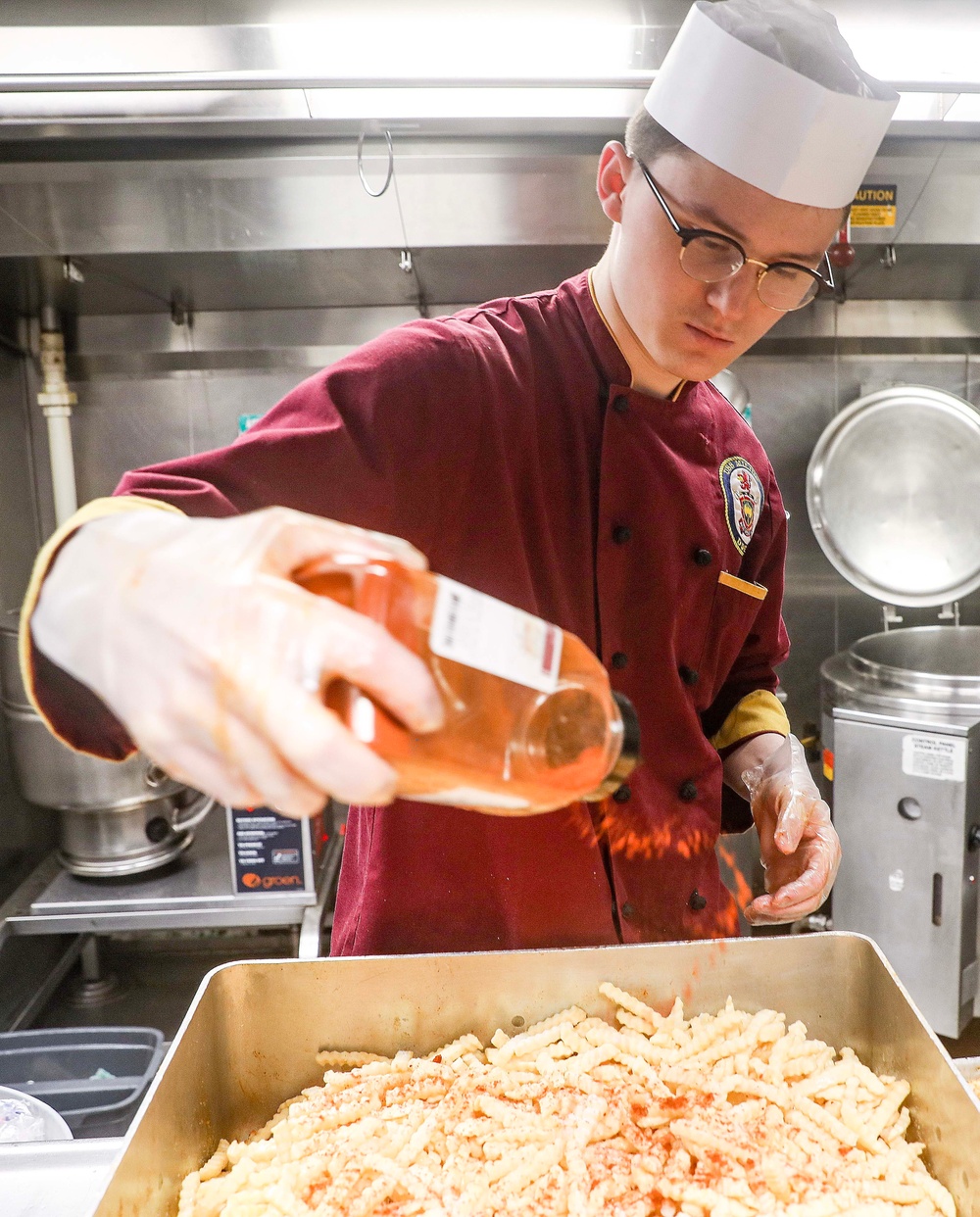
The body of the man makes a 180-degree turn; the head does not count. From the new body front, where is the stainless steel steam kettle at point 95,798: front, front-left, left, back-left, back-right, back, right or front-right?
front

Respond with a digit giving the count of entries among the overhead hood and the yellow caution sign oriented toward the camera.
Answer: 2

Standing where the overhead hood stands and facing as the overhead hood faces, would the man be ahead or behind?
ahead

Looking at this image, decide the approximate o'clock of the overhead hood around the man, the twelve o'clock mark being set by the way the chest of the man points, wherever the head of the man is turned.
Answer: The overhead hood is roughly at 7 o'clock from the man.

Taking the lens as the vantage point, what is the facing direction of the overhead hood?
facing the viewer

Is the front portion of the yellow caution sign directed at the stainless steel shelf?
no

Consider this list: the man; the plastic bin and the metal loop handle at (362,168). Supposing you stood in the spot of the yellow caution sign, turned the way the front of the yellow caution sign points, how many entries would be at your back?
0

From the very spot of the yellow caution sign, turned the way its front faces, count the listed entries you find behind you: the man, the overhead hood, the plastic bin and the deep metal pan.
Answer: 0

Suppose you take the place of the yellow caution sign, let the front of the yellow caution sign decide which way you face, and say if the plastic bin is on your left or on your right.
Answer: on your right

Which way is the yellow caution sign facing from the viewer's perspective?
toward the camera

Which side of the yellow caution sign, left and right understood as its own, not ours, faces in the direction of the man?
front

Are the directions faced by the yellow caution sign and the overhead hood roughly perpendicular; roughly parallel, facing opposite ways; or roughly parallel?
roughly parallel
